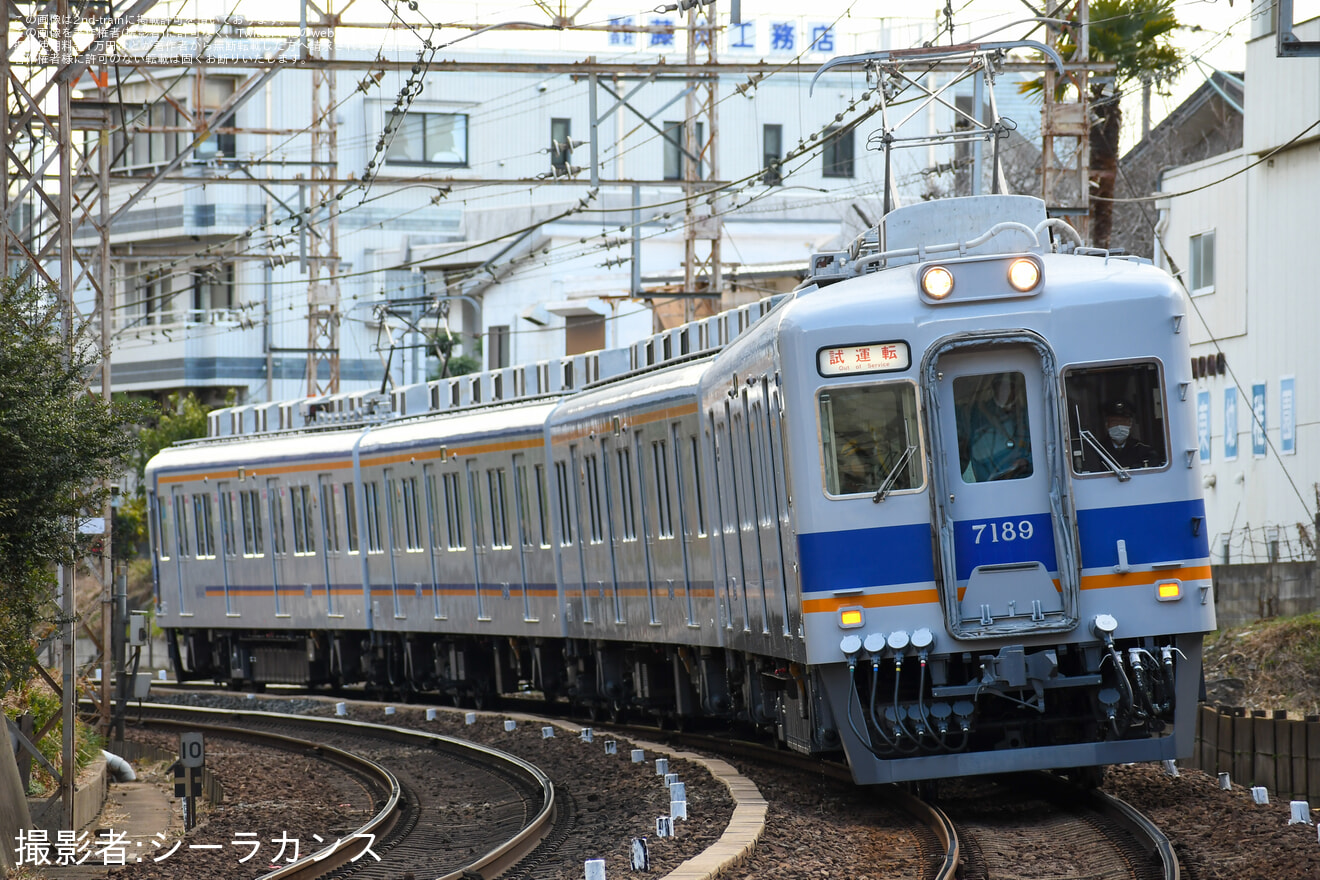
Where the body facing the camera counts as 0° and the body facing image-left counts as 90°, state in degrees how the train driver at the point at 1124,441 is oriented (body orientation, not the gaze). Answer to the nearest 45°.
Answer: approximately 0°

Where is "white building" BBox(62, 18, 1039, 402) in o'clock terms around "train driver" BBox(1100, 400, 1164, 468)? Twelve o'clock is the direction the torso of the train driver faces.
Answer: The white building is roughly at 5 o'clock from the train driver.

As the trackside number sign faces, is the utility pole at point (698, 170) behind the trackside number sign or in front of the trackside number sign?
behind

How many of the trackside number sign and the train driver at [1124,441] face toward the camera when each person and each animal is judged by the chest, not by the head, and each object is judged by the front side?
2

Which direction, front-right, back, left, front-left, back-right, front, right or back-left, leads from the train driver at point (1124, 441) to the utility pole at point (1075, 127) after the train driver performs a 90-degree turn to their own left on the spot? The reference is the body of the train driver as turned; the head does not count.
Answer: left

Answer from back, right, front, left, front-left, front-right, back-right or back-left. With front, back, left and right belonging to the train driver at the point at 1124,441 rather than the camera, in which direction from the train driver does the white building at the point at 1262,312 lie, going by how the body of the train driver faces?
back

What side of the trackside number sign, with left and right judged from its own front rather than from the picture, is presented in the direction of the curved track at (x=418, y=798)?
left

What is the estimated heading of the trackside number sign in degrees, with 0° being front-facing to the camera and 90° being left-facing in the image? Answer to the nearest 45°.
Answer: approximately 0°
